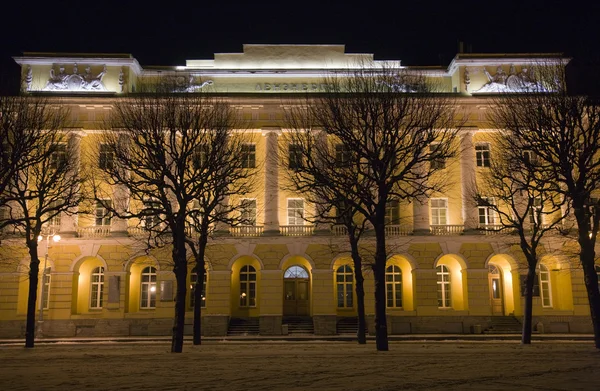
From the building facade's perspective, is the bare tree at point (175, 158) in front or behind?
in front

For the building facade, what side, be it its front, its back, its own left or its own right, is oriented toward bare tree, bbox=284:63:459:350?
front

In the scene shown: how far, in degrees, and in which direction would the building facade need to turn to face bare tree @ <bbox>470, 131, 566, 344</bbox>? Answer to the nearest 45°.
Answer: approximately 45° to its left

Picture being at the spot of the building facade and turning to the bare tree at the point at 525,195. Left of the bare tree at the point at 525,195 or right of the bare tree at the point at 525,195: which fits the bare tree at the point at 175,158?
right

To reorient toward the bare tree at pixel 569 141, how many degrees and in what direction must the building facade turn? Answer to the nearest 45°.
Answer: approximately 45° to its left

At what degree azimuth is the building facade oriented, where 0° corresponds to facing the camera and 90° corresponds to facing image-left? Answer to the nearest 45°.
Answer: approximately 0°
